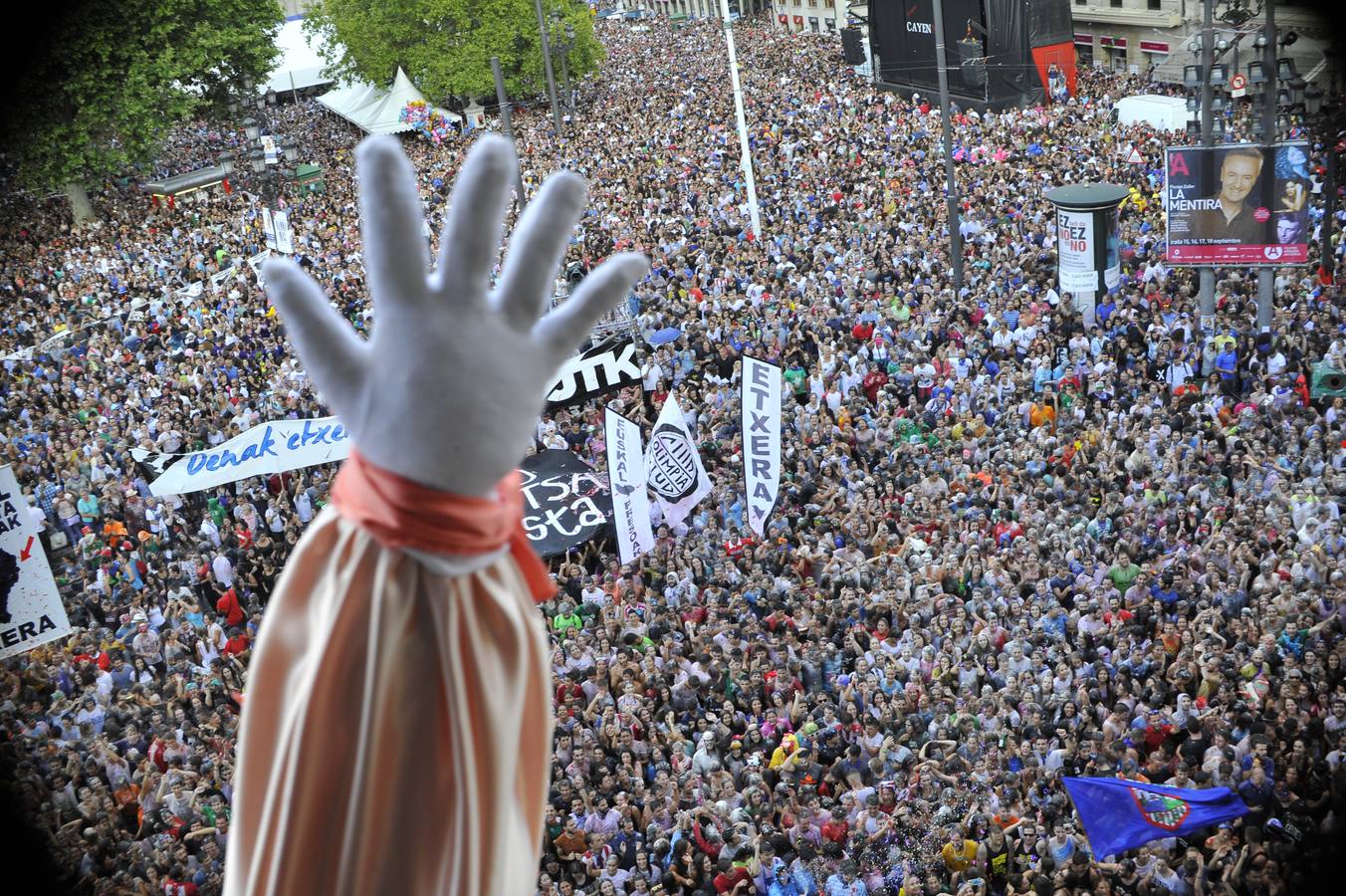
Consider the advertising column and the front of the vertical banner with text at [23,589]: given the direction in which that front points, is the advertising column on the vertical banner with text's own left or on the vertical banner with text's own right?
on the vertical banner with text's own left

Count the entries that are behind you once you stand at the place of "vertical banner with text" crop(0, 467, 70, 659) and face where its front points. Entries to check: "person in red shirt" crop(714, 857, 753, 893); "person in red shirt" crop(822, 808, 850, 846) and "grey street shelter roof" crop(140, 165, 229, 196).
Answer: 1

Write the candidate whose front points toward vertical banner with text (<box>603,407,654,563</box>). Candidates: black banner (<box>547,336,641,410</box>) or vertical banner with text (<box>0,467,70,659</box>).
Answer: the black banner

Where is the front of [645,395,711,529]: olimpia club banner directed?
toward the camera

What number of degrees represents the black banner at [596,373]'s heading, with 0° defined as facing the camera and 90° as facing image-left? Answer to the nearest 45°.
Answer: approximately 0°

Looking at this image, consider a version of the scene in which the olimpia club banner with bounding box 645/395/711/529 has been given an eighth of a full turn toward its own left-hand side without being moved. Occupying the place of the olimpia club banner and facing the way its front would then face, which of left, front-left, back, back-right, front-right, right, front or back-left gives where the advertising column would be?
left

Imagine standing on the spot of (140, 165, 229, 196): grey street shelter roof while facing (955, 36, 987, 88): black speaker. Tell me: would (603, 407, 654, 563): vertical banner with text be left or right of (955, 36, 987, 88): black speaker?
right

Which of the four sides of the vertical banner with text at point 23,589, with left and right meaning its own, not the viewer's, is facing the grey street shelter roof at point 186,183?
back

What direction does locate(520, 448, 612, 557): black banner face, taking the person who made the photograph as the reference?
facing the viewer

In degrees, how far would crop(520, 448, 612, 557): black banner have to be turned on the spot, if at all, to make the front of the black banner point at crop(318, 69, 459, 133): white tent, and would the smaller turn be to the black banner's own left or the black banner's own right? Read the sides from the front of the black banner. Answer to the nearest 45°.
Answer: approximately 180°

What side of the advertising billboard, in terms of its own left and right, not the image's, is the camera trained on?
front
